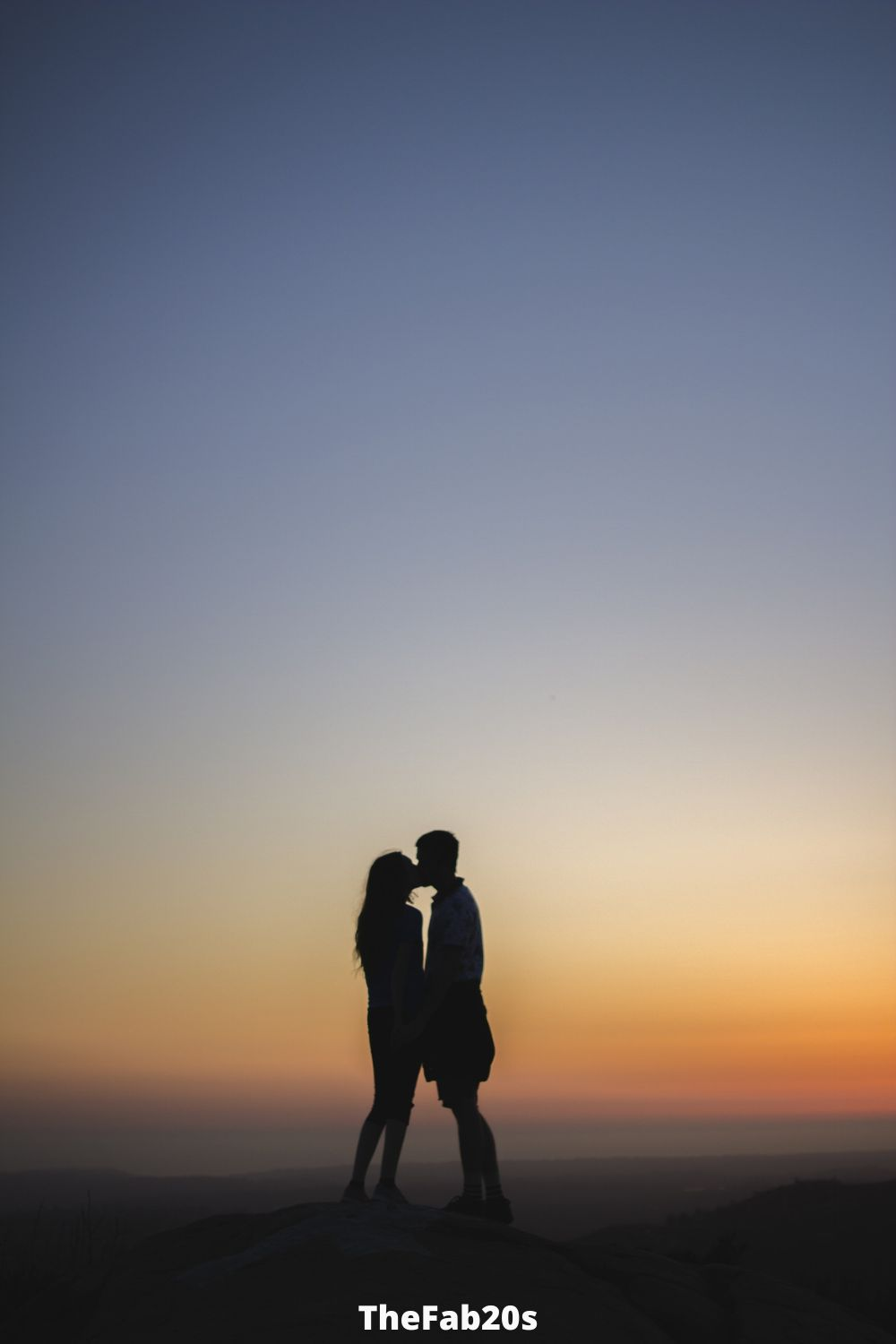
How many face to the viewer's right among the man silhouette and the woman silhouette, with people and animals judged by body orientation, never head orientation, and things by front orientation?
1

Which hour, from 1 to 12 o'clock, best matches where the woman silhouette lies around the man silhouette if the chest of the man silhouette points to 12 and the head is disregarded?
The woman silhouette is roughly at 1 o'clock from the man silhouette.

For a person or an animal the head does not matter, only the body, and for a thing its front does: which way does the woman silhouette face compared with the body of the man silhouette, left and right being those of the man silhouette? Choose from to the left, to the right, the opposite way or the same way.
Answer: the opposite way

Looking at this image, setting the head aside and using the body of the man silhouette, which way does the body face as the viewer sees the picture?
to the viewer's left

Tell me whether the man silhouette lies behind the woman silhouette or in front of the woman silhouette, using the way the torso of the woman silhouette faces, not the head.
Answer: in front

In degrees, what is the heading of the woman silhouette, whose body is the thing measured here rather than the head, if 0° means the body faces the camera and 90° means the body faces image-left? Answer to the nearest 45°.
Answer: approximately 270°
